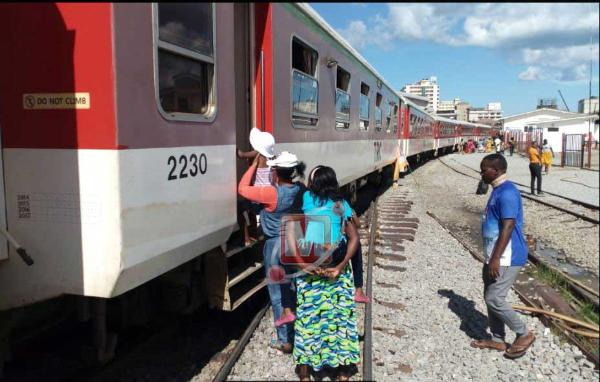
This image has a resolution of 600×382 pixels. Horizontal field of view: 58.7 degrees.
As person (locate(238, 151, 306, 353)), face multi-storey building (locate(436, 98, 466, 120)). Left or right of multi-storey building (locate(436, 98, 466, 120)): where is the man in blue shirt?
right

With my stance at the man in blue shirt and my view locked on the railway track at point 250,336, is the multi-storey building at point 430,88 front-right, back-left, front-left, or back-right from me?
back-right

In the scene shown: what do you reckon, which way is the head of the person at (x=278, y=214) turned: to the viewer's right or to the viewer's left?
to the viewer's left

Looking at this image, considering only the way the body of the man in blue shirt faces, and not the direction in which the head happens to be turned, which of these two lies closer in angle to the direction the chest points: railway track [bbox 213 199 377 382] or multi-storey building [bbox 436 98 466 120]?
the railway track

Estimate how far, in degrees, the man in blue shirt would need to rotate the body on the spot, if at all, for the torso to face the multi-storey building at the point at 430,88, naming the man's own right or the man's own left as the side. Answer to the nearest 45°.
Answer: approximately 90° to the man's own right

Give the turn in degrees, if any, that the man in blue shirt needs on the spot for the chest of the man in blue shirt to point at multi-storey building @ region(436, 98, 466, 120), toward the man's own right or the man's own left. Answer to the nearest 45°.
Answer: approximately 90° to the man's own right

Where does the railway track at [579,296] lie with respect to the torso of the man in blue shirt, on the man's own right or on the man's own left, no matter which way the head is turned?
on the man's own right

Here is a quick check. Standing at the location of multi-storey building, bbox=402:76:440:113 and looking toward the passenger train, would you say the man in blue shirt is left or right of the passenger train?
left

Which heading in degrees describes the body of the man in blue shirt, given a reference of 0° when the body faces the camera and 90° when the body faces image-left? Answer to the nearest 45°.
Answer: approximately 90°

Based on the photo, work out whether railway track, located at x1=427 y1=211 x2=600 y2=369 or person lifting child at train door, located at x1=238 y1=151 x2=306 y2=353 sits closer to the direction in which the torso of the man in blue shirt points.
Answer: the person lifting child at train door

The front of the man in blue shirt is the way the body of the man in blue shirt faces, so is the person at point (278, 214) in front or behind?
in front
